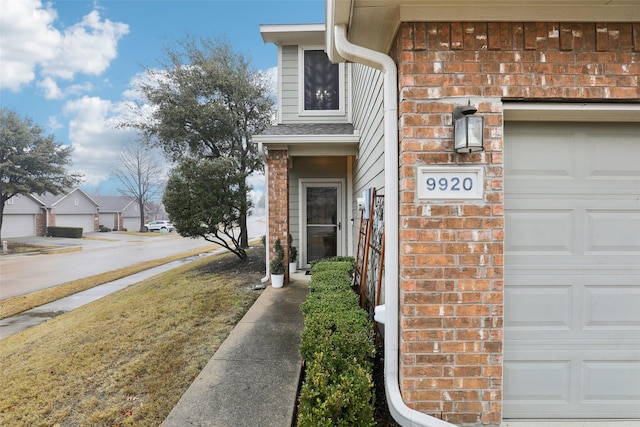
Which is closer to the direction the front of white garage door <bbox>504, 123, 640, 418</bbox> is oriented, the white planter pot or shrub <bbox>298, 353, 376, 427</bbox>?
the shrub

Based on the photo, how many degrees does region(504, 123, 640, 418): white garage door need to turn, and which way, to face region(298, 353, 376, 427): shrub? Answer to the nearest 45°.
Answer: approximately 45° to its right
